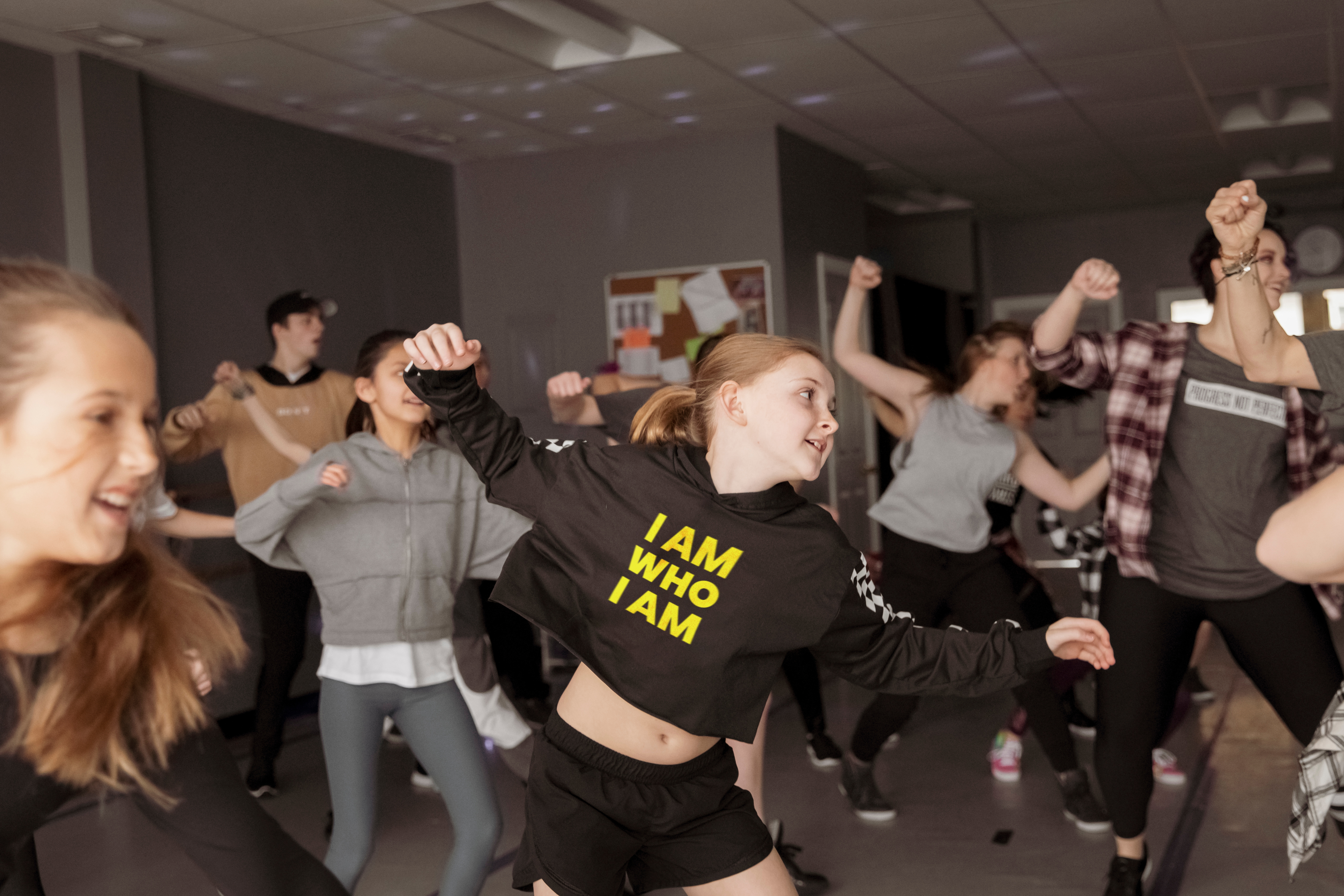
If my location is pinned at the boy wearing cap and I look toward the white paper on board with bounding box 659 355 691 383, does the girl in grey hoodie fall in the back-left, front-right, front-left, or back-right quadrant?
back-right

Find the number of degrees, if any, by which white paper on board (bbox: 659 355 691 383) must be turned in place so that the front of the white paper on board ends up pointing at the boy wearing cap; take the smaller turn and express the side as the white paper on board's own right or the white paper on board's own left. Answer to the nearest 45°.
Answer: approximately 45° to the white paper on board's own right

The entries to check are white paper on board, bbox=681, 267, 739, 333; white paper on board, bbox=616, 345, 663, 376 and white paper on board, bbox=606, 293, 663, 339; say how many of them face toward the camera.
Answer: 3

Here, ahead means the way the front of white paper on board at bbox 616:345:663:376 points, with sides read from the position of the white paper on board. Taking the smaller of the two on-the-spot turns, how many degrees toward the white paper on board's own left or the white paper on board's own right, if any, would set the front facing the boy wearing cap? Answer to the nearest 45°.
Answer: approximately 45° to the white paper on board's own right

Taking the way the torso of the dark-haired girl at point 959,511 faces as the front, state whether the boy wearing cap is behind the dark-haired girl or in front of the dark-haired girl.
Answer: behind

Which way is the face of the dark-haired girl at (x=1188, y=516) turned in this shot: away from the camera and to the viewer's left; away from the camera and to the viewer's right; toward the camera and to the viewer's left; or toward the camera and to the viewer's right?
toward the camera and to the viewer's right

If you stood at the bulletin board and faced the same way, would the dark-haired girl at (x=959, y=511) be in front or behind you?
in front

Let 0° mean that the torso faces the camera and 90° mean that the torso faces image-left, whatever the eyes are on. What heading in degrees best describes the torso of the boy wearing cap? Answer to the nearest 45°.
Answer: approximately 0°

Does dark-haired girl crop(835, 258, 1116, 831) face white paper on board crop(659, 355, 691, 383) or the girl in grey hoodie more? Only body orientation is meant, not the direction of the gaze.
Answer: the girl in grey hoodie

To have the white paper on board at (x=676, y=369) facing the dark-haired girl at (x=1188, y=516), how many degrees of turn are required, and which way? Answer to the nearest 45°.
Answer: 0° — it already faces them

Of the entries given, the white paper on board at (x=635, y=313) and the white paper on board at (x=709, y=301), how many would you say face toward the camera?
2
